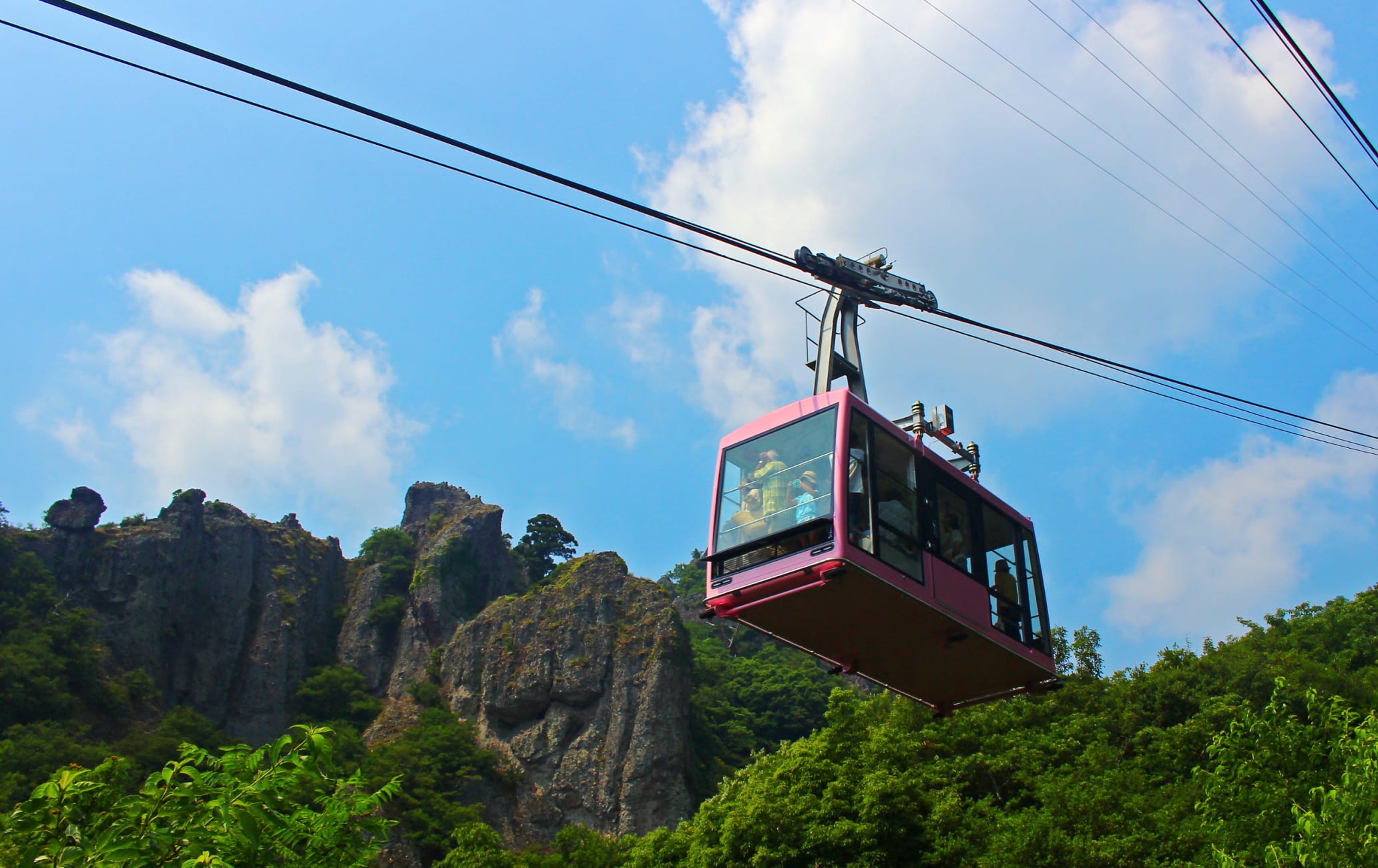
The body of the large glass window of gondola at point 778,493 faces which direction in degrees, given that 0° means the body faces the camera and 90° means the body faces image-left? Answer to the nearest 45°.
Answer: approximately 45°

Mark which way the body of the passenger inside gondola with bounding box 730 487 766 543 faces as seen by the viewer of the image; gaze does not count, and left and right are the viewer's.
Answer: facing the viewer and to the left of the viewer

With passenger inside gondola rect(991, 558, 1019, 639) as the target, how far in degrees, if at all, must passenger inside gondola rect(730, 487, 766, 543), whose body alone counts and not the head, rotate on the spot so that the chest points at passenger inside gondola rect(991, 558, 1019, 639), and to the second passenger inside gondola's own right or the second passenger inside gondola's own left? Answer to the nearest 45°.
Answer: approximately 180°

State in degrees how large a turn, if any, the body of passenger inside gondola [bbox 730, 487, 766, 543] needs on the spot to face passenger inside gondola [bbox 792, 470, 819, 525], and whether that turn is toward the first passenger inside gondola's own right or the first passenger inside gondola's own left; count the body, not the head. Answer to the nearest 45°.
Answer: approximately 90° to the first passenger inside gondola's own left
